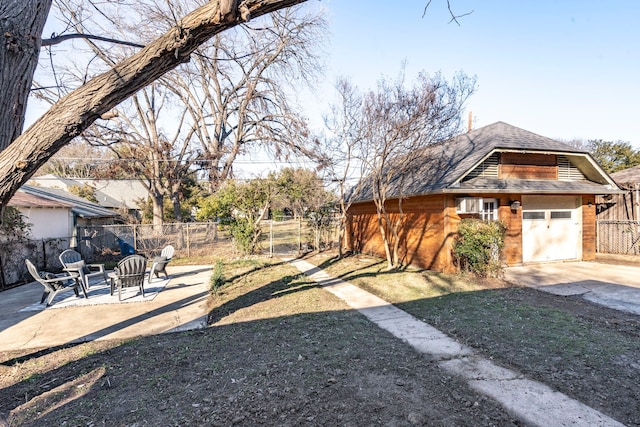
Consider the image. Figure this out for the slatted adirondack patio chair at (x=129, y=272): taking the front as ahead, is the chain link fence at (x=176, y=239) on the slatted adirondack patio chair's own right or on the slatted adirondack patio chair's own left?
on the slatted adirondack patio chair's own right

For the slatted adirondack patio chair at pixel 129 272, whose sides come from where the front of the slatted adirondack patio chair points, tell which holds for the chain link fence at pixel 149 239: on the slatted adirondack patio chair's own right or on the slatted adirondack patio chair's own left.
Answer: on the slatted adirondack patio chair's own right

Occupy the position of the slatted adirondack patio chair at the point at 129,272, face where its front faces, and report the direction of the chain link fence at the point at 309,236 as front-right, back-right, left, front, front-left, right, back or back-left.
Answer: right

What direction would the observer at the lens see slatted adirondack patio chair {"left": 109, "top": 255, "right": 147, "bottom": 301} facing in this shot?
facing away from the viewer and to the left of the viewer

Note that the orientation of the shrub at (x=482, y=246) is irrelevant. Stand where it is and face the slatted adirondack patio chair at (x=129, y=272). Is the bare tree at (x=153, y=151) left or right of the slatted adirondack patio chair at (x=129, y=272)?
right

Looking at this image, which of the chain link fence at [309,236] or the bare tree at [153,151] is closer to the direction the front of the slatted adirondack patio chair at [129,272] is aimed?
the bare tree

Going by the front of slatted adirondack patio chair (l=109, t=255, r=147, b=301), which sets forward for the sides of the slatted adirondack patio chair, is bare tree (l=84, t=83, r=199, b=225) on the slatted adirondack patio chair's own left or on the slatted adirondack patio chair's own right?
on the slatted adirondack patio chair's own right
